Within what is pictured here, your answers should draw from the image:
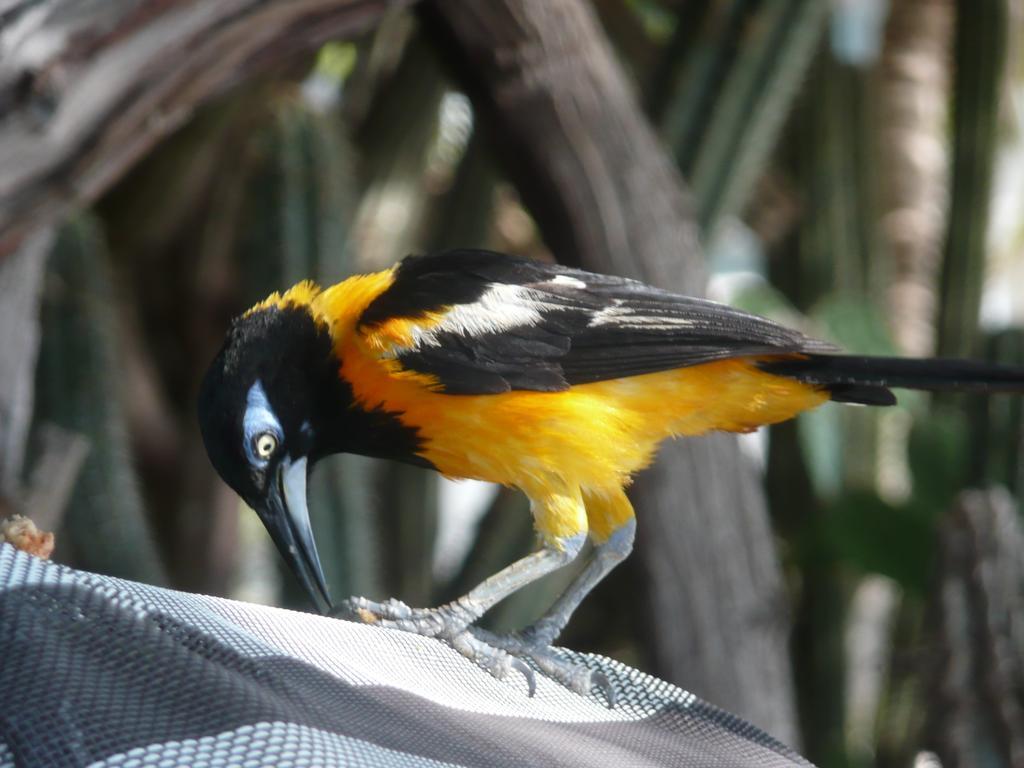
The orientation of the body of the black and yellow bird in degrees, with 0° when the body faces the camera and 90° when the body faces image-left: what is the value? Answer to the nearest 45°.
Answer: approximately 90°

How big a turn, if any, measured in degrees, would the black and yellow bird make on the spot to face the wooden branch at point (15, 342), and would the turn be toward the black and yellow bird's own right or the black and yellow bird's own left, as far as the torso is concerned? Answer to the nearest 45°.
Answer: approximately 45° to the black and yellow bird's own right

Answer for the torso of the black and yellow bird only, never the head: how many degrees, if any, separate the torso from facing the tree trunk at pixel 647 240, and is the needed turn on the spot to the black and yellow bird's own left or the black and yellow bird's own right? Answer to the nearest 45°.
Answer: approximately 90° to the black and yellow bird's own right

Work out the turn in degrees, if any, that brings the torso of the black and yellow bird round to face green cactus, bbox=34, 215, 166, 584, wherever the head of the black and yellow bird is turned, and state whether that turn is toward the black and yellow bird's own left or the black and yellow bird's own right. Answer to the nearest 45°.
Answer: approximately 45° to the black and yellow bird's own right
